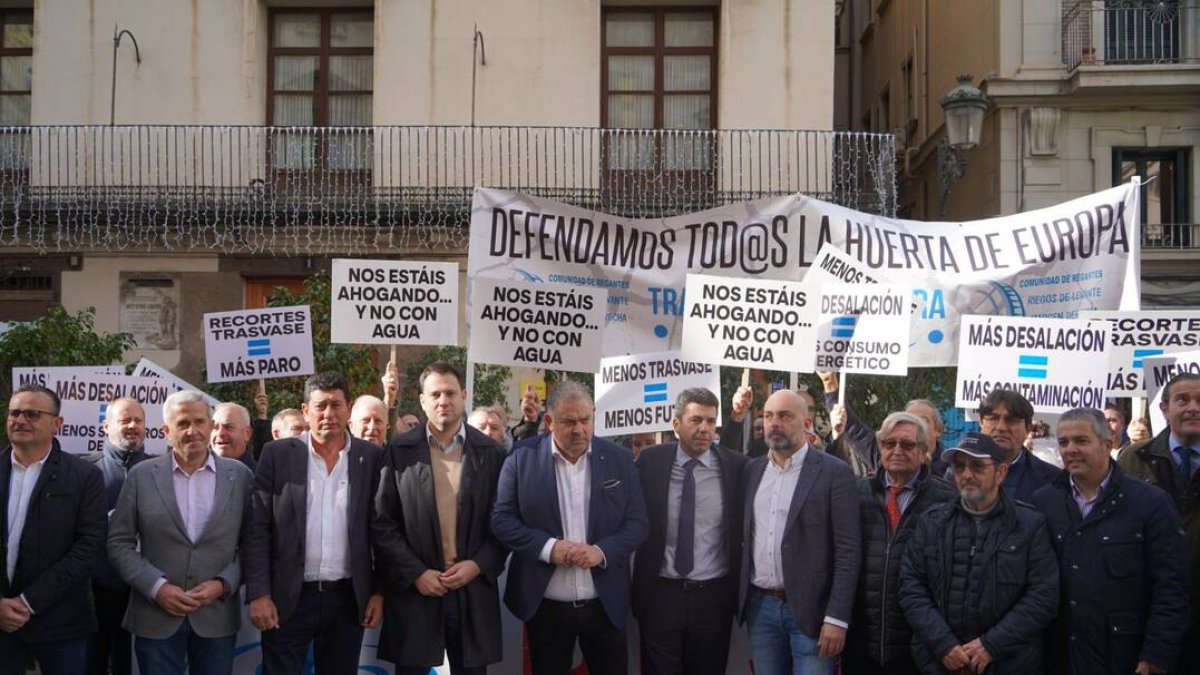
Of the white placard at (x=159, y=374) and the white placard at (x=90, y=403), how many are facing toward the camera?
2

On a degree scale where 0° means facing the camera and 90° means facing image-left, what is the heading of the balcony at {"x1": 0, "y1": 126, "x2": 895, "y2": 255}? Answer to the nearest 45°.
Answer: approximately 0°

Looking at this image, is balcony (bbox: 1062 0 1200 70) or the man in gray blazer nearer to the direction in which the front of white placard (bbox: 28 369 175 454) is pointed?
the man in gray blazer

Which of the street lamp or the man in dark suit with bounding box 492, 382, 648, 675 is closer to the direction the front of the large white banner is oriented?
the man in dark suit

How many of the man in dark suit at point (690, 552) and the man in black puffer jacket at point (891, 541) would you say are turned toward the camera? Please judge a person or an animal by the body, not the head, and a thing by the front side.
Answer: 2

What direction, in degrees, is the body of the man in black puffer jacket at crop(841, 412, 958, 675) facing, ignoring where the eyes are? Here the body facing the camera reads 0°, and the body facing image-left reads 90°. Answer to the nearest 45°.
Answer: approximately 0°
